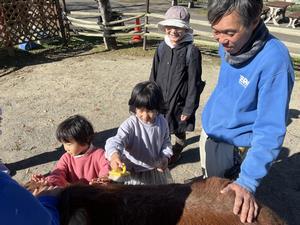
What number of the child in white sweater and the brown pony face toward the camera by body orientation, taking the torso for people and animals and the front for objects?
1

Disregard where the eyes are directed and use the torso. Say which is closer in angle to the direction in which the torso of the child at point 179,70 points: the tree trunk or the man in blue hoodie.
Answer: the man in blue hoodie

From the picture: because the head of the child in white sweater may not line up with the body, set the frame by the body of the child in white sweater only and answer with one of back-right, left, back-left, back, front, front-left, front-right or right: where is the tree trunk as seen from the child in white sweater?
back

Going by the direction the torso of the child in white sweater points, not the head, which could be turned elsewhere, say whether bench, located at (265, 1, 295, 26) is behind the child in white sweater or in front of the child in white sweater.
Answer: behind

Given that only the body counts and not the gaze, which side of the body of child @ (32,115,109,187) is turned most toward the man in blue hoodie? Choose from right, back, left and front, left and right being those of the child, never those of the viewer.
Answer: left

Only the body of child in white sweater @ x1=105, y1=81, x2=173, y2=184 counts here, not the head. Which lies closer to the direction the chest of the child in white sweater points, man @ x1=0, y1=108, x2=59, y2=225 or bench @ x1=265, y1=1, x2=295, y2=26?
the man

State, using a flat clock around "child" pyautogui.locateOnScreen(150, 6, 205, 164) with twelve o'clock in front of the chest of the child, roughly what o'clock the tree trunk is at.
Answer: The tree trunk is roughly at 4 o'clock from the child.

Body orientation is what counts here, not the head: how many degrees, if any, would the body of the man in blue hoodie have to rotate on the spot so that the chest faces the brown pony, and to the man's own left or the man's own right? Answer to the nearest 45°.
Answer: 0° — they already face it

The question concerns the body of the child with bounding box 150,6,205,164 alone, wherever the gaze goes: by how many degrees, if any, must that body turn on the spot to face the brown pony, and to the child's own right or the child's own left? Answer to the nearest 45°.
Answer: approximately 45° to the child's own left
